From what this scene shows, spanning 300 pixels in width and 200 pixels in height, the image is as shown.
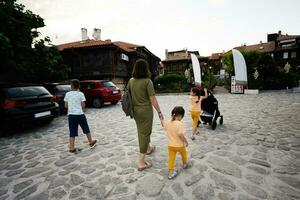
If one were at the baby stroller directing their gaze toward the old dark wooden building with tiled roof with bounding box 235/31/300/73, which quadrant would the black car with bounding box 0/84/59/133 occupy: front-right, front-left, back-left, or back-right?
back-left

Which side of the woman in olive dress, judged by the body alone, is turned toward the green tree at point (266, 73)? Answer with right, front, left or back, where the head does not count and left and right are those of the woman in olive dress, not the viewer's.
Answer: front

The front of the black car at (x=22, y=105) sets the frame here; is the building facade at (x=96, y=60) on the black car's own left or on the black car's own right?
on the black car's own right

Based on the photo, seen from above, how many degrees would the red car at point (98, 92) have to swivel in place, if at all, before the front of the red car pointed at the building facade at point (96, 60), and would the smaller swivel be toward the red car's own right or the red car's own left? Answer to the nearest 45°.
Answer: approximately 45° to the red car's own right

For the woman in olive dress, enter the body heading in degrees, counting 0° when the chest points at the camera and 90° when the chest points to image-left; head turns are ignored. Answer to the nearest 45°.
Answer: approximately 225°

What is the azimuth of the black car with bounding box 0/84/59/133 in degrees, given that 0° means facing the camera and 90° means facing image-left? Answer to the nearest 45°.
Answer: approximately 135°

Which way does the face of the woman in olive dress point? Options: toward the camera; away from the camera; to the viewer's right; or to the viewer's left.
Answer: away from the camera

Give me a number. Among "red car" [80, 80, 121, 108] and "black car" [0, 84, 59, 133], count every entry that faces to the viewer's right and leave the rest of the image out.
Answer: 0

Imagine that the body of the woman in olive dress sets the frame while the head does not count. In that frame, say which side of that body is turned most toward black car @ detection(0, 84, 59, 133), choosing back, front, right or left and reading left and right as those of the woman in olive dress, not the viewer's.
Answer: left

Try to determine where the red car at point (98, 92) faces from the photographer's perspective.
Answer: facing away from the viewer and to the left of the viewer
